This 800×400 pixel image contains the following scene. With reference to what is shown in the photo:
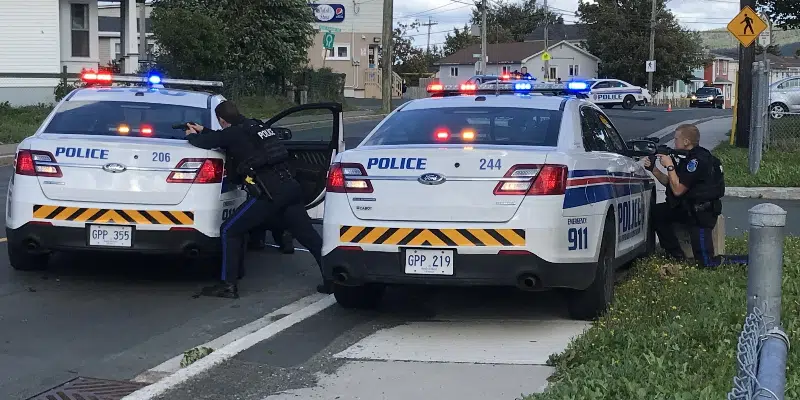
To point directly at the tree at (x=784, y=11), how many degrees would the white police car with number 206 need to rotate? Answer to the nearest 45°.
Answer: approximately 45° to its right

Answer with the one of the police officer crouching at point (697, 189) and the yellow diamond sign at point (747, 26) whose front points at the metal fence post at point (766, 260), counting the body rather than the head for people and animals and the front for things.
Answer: the yellow diamond sign

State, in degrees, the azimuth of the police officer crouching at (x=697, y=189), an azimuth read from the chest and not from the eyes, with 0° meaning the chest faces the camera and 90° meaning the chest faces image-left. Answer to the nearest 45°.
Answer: approximately 90°

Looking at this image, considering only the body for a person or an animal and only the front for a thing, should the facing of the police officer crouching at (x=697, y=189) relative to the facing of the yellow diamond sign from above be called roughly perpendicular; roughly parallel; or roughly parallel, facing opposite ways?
roughly perpendicular

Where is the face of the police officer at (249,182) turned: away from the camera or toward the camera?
away from the camera

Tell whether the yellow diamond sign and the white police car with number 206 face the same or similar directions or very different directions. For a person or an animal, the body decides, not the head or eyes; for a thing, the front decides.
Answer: very different directions

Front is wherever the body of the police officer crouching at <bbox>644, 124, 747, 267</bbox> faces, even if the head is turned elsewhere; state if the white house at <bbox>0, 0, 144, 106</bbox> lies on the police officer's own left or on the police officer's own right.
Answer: on the police officer's own right

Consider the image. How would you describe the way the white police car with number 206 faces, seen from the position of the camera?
facing away from the viewer

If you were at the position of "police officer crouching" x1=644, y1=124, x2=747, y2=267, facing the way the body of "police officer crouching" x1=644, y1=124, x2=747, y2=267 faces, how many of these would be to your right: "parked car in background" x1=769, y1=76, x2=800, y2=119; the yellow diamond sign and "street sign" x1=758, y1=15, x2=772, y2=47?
3

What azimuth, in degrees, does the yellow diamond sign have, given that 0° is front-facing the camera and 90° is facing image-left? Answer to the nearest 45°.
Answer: approximately 0°

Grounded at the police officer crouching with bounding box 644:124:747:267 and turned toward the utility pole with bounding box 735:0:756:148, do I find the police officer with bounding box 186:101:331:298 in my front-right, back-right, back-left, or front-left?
back-left

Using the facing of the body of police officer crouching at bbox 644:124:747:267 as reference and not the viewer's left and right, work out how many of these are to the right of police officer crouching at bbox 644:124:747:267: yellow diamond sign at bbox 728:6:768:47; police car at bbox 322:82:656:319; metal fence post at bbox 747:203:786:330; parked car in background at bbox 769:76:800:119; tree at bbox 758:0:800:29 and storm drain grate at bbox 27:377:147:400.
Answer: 3

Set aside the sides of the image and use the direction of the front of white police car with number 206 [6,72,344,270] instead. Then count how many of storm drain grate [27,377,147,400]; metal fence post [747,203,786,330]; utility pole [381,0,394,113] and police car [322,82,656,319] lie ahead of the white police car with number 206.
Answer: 1

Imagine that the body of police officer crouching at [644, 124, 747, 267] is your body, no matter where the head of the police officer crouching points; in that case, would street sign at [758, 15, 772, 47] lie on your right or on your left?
on your right

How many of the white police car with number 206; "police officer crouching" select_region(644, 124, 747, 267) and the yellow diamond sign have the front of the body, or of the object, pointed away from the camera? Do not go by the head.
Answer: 1

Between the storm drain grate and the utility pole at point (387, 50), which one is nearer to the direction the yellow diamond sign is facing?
the storm drain grate

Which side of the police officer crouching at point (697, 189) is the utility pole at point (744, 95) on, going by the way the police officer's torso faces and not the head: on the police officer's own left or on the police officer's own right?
on the police officer's own right
